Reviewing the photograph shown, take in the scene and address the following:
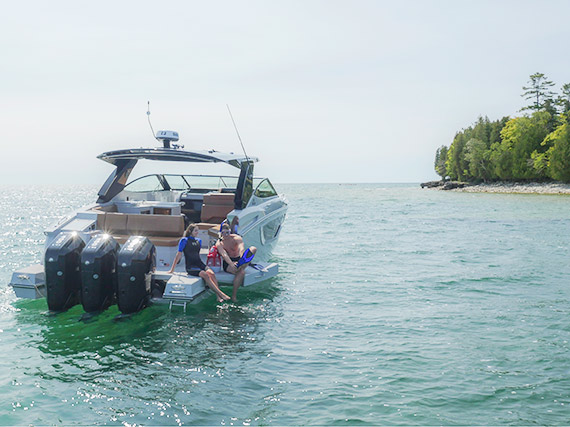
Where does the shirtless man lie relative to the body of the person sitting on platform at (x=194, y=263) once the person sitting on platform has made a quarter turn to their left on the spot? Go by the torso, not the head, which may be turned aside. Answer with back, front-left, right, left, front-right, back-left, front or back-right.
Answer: front

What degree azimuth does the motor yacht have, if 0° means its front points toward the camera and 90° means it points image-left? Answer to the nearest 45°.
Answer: approximately 225°

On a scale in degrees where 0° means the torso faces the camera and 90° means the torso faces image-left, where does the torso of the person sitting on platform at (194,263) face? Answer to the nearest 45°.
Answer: approximately 315°
